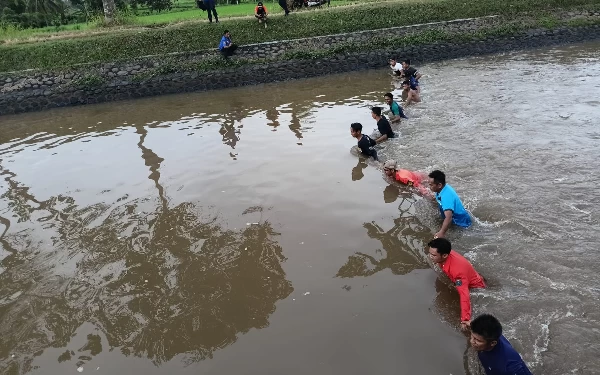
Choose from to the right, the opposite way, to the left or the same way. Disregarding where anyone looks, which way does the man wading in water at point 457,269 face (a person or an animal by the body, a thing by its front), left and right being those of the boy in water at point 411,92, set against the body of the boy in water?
the same way

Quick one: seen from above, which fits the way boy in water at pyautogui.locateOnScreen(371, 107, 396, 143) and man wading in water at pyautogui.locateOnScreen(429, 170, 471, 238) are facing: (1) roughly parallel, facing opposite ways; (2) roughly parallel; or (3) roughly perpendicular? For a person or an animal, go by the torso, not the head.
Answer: roughly parallel

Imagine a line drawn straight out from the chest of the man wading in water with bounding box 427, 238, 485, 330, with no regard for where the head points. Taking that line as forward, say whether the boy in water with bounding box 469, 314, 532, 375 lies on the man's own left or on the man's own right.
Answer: on the man's own left

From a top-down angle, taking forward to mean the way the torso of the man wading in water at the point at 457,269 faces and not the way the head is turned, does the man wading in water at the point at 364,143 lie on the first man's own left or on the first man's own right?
on the first man's own right

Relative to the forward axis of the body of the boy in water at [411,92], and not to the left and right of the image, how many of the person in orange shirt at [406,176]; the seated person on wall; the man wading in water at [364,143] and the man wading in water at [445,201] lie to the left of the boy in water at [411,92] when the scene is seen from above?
3

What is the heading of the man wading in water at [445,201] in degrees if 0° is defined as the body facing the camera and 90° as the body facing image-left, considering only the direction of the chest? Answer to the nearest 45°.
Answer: approximately 90°

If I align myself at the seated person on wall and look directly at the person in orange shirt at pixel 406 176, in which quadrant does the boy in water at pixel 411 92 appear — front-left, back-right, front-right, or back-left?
front-left

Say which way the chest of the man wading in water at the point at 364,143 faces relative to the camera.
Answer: to the viewer's left

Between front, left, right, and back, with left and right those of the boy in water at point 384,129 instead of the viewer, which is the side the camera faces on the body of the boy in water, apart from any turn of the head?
left

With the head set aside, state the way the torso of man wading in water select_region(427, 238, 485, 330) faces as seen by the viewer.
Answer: to the viewer's left

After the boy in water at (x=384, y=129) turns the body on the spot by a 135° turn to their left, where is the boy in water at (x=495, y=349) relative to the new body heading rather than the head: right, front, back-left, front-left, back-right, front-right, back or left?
front-right

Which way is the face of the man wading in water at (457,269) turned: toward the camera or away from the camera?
toward the camera

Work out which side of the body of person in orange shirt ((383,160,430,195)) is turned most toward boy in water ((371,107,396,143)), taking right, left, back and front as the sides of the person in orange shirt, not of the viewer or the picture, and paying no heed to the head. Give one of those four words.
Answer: right

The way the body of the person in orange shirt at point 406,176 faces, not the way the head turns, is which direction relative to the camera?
to the viewer's left

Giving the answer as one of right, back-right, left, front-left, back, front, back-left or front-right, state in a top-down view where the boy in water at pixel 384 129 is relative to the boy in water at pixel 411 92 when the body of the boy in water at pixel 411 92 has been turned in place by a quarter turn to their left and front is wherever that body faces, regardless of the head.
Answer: front

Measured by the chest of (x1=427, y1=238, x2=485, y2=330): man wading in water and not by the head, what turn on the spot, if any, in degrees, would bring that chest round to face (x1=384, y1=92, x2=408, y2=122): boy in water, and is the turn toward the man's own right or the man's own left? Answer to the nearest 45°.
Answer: approximately 90° to the man's own right

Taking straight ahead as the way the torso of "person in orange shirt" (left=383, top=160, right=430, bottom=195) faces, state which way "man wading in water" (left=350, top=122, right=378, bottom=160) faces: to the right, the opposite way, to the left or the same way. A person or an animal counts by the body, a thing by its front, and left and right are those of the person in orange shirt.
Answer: the same way

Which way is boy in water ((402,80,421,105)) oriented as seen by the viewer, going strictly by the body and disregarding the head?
to the viewer's left
